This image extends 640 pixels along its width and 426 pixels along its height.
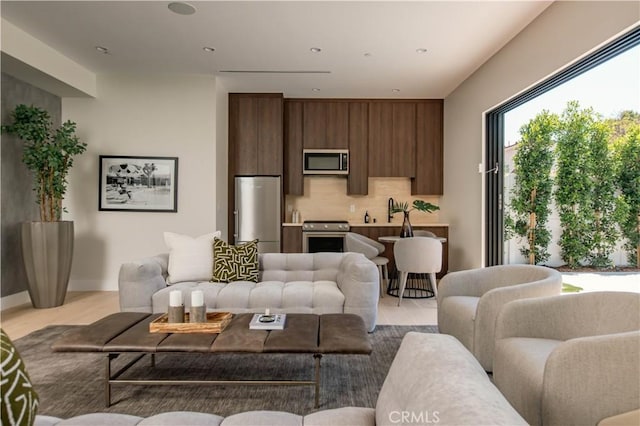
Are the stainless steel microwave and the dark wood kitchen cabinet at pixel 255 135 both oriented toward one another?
no

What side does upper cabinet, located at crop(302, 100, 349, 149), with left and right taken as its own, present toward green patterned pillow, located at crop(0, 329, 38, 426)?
front

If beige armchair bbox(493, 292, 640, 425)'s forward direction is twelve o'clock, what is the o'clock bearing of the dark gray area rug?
The dark gray area rug is roughly at 1 o'clock from the beige armchair.

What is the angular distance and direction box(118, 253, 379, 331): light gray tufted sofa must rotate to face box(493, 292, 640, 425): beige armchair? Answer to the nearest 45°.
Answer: approximately 45° to its left

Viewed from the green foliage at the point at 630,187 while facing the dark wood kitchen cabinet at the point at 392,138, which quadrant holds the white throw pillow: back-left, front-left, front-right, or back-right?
front-left

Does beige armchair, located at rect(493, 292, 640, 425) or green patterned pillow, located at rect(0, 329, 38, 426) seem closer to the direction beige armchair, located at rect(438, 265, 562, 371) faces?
the green patterned pillow

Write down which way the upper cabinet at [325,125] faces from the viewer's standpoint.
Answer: facing the viewer

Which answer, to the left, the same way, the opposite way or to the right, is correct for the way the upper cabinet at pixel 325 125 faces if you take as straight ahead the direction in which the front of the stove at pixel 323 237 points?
the same way

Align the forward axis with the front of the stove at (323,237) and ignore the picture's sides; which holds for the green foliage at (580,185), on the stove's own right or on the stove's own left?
on the stove's own left

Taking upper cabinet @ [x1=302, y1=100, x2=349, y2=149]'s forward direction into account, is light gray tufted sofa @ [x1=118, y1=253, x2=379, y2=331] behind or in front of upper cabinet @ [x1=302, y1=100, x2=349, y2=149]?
in front

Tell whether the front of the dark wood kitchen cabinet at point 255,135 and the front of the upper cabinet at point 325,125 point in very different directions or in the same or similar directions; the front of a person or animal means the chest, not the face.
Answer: same or similar directions

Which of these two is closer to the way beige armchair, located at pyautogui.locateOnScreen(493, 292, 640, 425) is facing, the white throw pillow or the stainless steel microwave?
the white throw pillow

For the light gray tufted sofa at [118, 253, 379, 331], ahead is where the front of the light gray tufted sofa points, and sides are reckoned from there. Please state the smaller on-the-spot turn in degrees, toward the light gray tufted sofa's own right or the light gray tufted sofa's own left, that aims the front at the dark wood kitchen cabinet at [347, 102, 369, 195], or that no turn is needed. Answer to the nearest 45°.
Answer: approximately 135° to the light gray tufted sofa's own left

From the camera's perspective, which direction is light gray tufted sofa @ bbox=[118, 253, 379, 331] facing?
toward the camera

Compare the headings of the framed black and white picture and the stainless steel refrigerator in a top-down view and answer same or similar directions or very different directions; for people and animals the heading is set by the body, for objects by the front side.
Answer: same or similar directions

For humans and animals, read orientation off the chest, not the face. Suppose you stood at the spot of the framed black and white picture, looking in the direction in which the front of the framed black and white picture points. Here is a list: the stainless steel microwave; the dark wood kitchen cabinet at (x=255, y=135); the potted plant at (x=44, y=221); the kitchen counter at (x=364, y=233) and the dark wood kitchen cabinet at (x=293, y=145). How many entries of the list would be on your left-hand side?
4

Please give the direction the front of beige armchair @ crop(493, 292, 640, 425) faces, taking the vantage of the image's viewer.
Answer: facing the viewer and to the left of the viewer

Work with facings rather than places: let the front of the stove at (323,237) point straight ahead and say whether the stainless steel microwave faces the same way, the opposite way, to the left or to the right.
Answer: the same way

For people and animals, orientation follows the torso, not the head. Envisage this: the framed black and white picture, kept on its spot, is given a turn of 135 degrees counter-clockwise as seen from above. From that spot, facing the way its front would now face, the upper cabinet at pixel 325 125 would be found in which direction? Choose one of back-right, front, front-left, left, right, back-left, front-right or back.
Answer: front-right

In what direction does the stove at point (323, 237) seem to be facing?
toward the camera

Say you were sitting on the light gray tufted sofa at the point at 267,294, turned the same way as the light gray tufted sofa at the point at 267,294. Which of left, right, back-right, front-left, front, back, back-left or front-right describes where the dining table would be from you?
back-left
